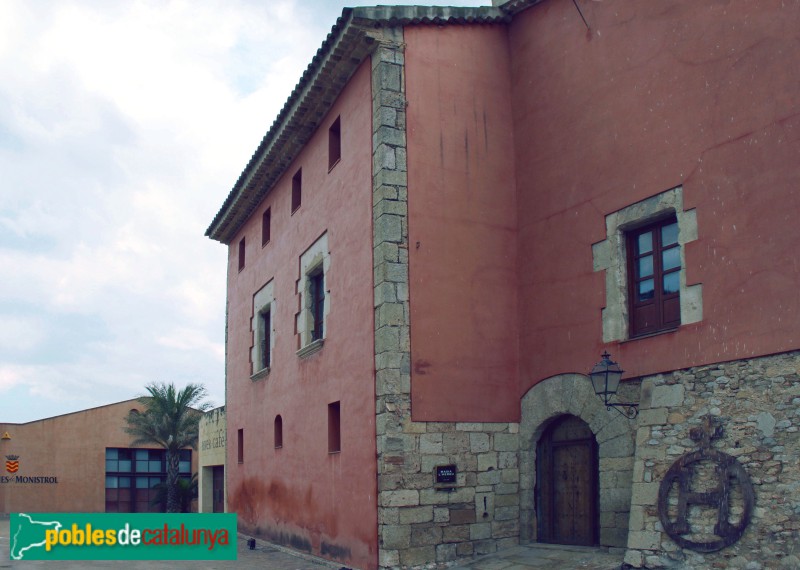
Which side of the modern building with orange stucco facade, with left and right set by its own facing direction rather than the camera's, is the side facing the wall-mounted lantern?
front

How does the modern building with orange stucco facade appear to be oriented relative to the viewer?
toward the camera

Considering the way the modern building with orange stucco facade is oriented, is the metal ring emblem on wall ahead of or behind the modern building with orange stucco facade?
ahead

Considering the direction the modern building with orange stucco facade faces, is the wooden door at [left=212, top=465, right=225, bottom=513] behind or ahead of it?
ahead

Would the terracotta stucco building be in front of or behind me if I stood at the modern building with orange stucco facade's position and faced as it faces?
in front

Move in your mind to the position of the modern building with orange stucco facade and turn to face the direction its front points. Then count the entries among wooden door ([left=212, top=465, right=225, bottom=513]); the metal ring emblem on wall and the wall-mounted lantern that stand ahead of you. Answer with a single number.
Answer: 3
